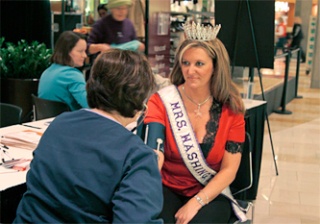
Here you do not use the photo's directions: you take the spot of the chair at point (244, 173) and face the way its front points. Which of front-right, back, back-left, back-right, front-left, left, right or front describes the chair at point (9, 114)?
front-right

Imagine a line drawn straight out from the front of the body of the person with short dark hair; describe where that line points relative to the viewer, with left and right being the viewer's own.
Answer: facing away from the viewer and to the right of the viewer

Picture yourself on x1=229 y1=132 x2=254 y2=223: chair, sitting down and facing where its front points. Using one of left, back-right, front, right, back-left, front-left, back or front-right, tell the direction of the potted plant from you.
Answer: right

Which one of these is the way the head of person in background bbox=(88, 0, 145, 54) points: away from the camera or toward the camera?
toward the camera

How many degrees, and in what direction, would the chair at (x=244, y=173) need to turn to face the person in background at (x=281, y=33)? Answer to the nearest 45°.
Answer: approximately 135° to its right

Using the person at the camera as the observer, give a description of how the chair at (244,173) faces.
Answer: facing the viewer and to the left of the viewer

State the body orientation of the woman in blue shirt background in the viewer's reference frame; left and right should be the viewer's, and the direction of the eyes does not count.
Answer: facing away from the viewer and to the right of the viewer

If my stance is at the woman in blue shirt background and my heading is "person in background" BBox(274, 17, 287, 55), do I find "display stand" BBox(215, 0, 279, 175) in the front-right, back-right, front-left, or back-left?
front-right

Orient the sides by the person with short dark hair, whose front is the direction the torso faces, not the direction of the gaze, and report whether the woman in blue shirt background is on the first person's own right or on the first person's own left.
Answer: on the first person's own left
